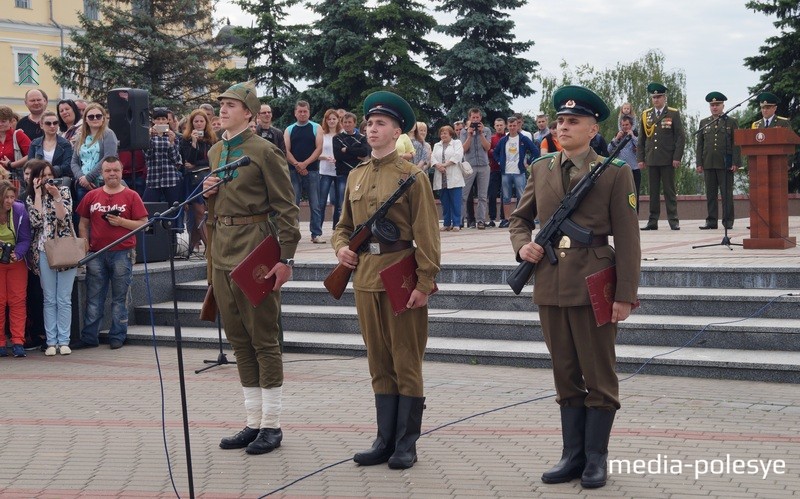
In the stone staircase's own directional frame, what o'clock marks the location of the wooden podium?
The wooden podium is roughly at 7 o'clock from the stone staircase.

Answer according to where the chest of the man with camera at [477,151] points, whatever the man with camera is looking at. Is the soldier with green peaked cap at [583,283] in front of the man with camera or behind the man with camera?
in front

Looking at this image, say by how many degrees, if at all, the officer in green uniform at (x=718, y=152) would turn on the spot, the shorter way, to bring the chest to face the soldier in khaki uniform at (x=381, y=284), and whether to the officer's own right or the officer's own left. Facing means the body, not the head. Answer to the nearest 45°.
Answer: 0° — they already face them

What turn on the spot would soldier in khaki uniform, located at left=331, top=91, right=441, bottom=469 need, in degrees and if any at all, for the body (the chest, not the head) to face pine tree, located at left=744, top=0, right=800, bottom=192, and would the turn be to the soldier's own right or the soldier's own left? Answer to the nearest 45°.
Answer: approximately 180°

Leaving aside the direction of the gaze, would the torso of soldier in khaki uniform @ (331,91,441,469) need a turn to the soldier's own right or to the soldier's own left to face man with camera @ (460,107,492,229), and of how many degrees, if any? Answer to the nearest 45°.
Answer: approximately 135° to the soldier's own right

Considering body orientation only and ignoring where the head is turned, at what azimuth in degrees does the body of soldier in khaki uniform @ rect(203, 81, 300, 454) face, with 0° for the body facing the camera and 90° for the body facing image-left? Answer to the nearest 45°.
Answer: approximately 45°

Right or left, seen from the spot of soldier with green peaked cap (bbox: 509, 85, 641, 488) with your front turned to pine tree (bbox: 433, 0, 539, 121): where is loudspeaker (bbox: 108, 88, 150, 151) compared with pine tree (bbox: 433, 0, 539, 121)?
left

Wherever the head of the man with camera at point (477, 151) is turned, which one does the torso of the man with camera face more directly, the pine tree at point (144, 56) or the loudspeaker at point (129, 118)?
the loudspeaker

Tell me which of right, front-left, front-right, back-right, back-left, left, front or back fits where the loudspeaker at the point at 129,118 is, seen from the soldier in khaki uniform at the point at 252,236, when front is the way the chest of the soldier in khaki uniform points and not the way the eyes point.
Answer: back-right

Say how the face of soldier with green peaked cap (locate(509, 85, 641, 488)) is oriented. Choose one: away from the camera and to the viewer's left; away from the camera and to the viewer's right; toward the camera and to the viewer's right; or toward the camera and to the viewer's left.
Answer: toward the camera and to the viewer's left

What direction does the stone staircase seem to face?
toward the camera

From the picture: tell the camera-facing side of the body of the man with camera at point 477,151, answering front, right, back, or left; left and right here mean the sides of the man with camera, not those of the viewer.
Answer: front

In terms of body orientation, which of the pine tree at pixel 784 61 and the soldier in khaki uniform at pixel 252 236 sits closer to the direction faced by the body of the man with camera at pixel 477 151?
the soldier in khaki uniform

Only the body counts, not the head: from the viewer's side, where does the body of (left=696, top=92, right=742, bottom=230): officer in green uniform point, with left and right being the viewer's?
facing the viewer
